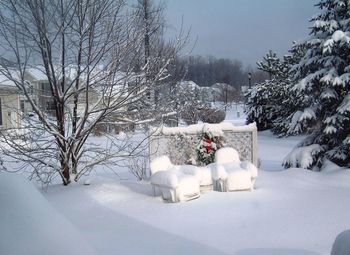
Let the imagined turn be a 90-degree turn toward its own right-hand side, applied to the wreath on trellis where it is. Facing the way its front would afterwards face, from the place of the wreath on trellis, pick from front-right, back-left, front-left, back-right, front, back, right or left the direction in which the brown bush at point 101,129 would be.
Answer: front

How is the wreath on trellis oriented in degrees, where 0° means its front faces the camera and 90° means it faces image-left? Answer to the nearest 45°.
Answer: approximately 0°

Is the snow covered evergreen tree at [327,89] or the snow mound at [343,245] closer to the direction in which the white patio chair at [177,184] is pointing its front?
the snow mound

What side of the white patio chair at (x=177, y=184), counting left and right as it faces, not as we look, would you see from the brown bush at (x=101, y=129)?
back

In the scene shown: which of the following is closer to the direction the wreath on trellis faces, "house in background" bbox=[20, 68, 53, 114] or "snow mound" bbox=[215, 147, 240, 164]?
the snow mound

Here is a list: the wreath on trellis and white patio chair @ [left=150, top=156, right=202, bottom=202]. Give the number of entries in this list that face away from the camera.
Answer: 0

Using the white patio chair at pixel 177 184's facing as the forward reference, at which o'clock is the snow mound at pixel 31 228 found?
The snow mound is roughly at 2 o'clock from the white patio chair.

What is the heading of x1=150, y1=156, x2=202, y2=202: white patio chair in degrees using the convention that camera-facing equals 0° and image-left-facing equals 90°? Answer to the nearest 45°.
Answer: approximately 315°

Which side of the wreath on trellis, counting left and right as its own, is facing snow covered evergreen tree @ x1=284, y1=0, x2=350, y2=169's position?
left

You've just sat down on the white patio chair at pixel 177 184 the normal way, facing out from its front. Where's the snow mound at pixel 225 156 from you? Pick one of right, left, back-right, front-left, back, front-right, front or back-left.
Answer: left
